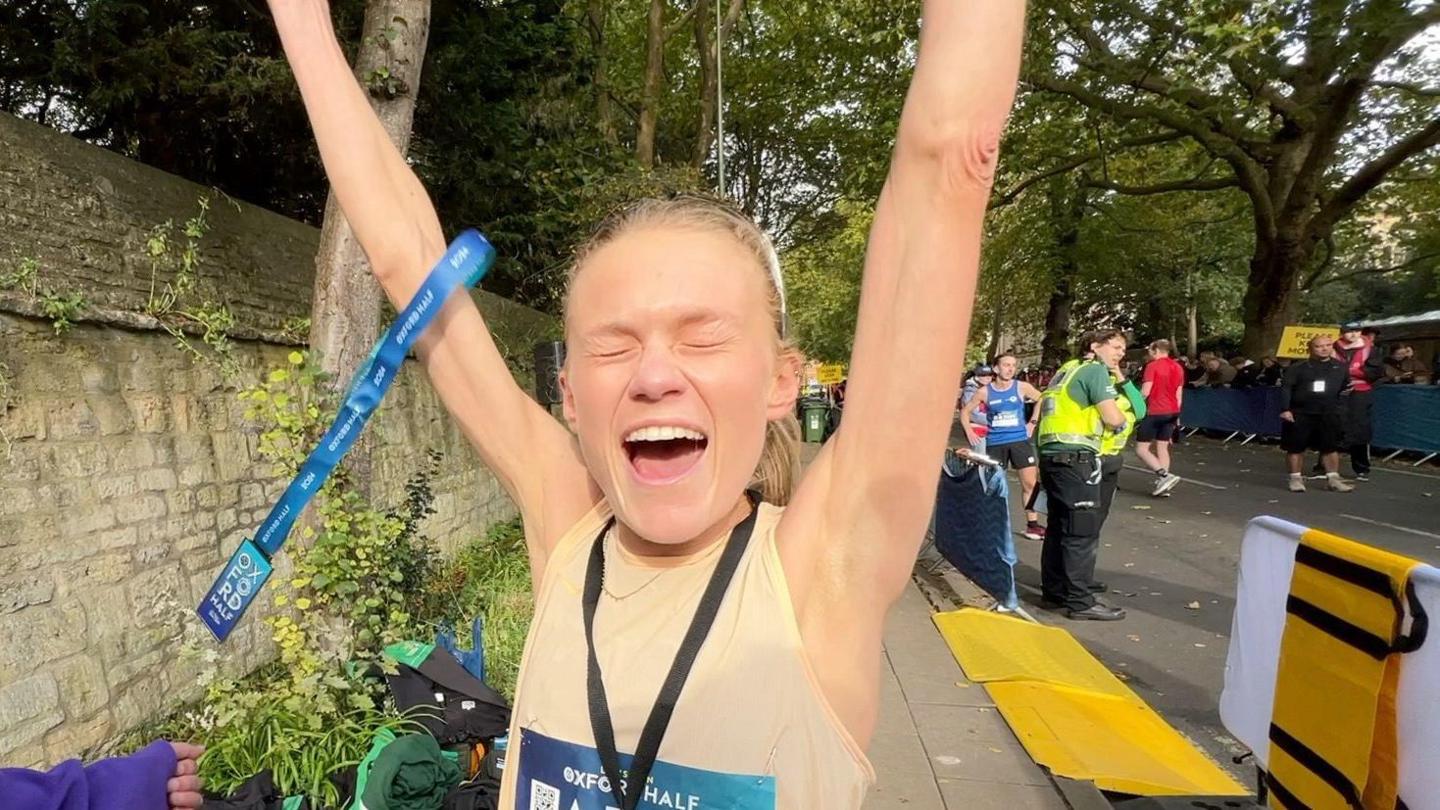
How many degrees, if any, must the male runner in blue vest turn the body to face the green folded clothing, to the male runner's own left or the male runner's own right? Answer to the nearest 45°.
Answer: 0° — they already face it

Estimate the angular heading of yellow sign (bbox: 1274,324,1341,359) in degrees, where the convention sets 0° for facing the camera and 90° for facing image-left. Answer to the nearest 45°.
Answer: approximately 0°

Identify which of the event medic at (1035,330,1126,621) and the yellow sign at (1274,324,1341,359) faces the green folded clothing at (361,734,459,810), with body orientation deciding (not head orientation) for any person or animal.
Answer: the yellow sign

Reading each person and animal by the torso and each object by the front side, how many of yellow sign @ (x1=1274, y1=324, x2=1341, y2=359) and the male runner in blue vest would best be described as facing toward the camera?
2

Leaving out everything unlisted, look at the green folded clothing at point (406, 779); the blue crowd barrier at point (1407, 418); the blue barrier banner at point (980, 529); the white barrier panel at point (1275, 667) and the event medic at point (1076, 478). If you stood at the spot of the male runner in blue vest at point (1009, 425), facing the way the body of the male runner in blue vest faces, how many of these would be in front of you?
4

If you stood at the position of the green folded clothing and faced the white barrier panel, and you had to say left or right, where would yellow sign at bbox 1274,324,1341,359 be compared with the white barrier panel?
left

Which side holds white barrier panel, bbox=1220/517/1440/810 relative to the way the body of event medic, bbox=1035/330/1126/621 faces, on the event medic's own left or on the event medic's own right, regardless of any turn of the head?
on the event medic's own right

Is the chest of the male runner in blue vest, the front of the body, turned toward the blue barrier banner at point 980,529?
yes

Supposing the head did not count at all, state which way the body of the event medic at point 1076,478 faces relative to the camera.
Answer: to the viewer's right

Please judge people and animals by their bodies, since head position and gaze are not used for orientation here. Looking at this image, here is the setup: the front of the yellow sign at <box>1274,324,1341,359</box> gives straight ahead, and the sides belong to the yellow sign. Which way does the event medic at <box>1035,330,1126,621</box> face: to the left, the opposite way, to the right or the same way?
to the left

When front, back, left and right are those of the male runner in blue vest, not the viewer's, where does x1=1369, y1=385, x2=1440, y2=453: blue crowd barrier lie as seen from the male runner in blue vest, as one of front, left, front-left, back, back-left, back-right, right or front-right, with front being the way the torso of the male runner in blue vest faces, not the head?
back-left

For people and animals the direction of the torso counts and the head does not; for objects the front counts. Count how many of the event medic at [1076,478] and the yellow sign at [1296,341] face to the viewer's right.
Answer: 1

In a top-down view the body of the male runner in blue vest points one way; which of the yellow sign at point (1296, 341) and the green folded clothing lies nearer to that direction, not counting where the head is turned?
the green folded clothing

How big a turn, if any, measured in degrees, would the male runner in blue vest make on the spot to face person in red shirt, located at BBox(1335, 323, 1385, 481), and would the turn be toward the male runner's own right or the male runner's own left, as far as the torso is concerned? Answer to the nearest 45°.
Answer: approximately 135° to the male runner's own left

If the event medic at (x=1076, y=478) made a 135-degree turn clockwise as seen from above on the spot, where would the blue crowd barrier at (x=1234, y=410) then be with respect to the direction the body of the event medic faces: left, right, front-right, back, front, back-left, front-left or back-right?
back-right
